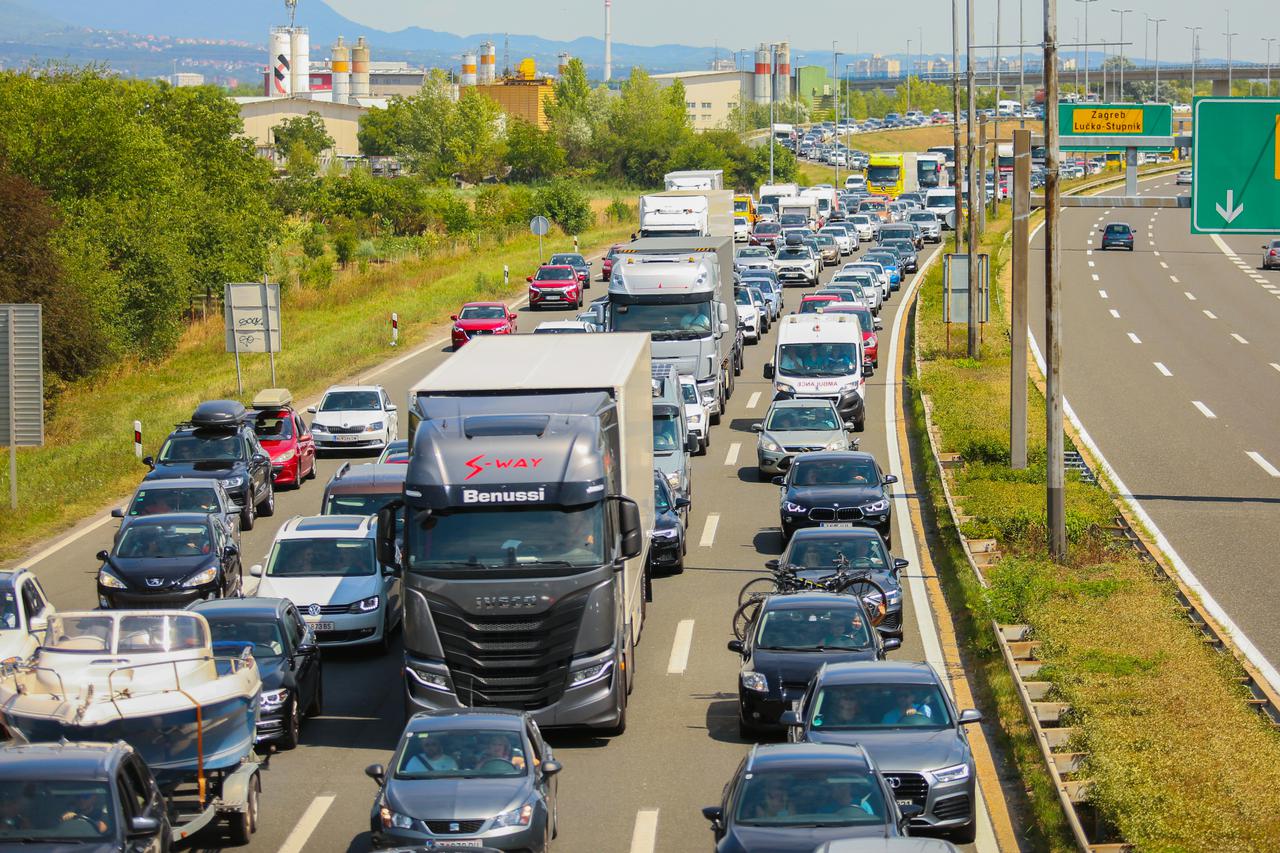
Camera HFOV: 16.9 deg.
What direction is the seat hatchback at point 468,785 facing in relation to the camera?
toward the camera

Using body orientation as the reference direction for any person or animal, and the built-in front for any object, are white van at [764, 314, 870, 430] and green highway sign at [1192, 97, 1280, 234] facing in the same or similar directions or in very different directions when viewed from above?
same or similar directions

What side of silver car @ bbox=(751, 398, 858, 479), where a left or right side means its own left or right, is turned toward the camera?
front

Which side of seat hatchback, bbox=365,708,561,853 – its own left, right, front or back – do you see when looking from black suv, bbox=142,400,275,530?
back

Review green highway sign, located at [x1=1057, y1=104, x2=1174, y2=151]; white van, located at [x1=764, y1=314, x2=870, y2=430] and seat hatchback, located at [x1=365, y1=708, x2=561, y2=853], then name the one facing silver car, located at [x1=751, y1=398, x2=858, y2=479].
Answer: the white van

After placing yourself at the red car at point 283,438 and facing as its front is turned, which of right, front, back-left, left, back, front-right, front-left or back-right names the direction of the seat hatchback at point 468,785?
front-left

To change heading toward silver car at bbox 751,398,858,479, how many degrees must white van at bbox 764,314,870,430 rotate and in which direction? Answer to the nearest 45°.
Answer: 0° — it already faces it

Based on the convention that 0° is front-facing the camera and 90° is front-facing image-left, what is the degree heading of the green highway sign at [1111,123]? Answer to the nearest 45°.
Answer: approximately 0°

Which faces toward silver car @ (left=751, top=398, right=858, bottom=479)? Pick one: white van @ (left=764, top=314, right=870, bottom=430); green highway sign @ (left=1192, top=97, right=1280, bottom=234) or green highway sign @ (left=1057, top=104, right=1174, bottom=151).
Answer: the white van
